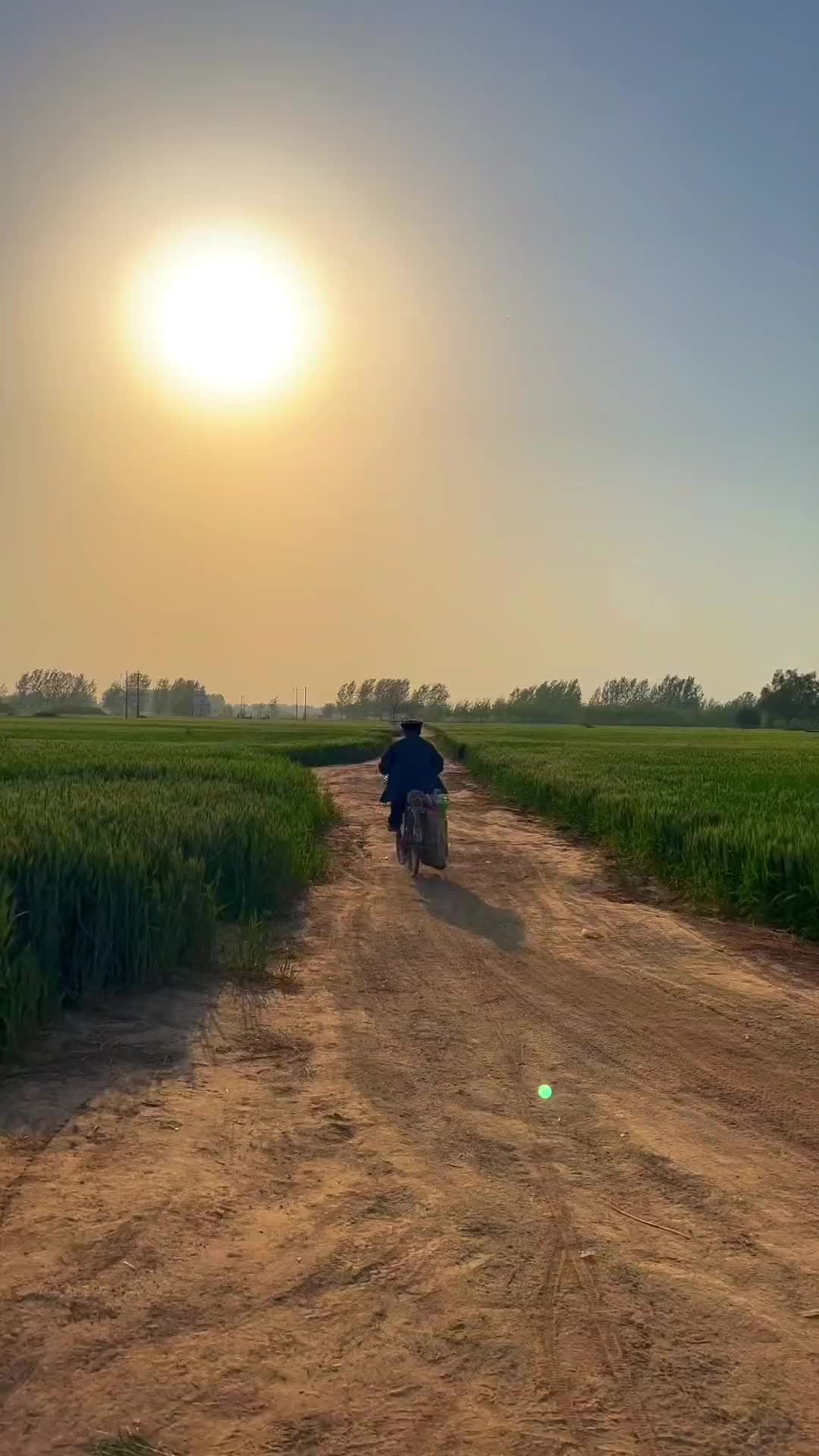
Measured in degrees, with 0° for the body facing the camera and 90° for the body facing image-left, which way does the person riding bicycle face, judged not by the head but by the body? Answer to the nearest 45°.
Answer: approximately 180°

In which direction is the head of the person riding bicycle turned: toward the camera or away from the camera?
away from the camera
